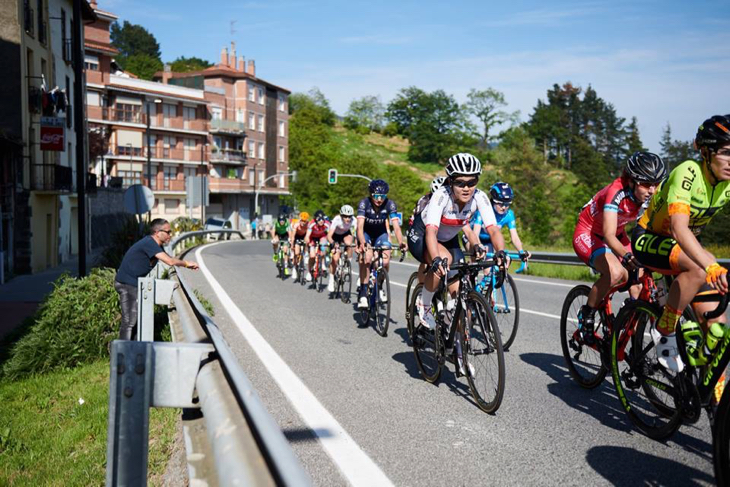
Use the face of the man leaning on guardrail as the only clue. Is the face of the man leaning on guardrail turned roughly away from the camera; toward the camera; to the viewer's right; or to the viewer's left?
to the viewer's right

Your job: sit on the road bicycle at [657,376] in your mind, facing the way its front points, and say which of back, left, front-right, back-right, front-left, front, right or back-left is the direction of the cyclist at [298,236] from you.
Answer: back

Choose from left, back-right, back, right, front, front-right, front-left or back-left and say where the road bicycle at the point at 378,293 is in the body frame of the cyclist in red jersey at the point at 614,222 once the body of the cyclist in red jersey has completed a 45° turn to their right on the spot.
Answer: back-right

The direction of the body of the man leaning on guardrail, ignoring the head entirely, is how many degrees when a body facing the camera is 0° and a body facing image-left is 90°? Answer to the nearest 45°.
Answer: approximately 270°

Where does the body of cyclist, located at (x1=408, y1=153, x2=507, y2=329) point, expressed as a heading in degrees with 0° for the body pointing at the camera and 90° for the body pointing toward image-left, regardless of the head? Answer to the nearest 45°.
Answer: approximately 315°

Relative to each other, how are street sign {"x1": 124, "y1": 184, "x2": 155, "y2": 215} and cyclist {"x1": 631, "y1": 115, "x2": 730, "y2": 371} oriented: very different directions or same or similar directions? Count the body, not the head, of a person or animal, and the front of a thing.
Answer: very different directions

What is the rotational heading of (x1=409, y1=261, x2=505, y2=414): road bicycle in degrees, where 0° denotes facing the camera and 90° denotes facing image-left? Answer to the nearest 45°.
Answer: approximately 315°

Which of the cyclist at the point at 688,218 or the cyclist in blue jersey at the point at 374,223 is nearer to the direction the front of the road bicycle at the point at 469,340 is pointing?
the cyclist

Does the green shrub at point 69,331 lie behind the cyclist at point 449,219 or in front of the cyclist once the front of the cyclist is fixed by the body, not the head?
behind

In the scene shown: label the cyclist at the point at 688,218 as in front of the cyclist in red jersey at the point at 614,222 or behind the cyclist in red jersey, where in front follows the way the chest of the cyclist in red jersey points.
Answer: in front
